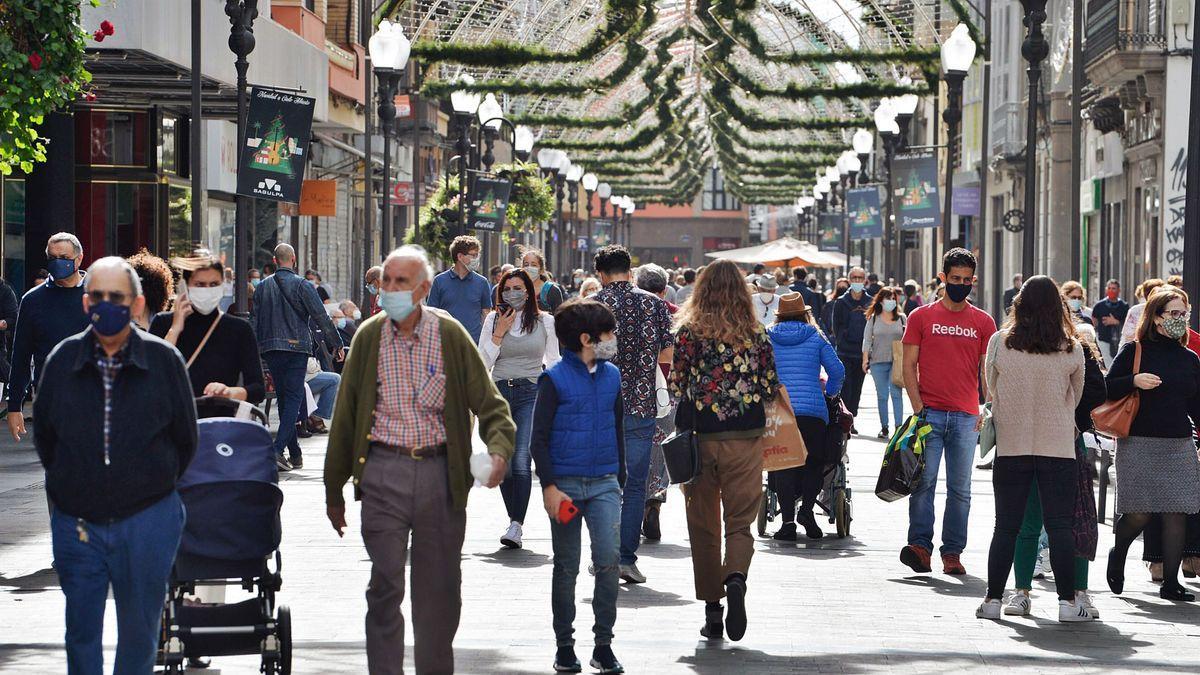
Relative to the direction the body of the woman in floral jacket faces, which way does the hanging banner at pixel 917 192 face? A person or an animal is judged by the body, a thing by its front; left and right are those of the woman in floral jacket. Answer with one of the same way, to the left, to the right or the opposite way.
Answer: the opposite way

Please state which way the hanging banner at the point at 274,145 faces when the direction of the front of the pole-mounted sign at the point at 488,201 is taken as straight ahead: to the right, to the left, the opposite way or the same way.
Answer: the same way

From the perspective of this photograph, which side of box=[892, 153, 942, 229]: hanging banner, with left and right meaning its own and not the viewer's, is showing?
front

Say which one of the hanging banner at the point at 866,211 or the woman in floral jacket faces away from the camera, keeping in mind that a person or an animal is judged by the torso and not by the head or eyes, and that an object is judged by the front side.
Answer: the woman in floral jacket

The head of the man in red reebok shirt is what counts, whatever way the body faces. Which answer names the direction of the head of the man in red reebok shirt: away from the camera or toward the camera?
toward the camera

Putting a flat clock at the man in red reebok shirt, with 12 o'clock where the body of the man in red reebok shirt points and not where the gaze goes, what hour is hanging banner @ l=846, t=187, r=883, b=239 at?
The hanging banner is roughly at 6 o'clock from the man in red reebok shirt.

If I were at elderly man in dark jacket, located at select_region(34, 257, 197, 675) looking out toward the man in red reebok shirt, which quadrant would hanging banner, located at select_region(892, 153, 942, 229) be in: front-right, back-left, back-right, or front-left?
front-left

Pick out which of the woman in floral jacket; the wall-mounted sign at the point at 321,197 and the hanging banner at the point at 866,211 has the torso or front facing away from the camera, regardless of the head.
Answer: the woman in floral jacket

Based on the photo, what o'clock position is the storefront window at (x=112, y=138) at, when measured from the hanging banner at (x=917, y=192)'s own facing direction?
The storefront window is roughly at 2 o'clock from the hanging banner.

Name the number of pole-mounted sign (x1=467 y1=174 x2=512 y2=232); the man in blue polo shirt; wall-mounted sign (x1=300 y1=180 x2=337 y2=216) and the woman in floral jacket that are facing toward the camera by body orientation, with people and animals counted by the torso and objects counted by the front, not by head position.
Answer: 3

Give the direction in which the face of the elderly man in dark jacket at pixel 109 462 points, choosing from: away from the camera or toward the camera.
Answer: toward the camera

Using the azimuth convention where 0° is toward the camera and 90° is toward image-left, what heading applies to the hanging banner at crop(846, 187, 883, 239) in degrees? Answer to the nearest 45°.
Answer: approximately 0°

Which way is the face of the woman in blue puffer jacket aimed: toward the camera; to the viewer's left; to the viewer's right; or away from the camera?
away from the camera

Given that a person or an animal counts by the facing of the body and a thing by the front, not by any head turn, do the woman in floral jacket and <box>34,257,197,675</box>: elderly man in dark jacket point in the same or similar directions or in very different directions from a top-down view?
very different directions

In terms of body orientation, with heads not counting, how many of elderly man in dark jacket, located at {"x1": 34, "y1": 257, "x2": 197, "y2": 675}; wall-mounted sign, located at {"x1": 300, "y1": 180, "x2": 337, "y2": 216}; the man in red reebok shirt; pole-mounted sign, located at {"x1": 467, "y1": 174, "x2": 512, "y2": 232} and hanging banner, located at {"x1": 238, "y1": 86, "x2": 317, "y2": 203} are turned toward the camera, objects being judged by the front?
5

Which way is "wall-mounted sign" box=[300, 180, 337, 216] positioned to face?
toward the camera

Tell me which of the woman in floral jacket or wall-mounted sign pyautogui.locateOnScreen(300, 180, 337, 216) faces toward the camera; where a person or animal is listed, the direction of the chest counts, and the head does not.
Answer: the wall-mounted sign
